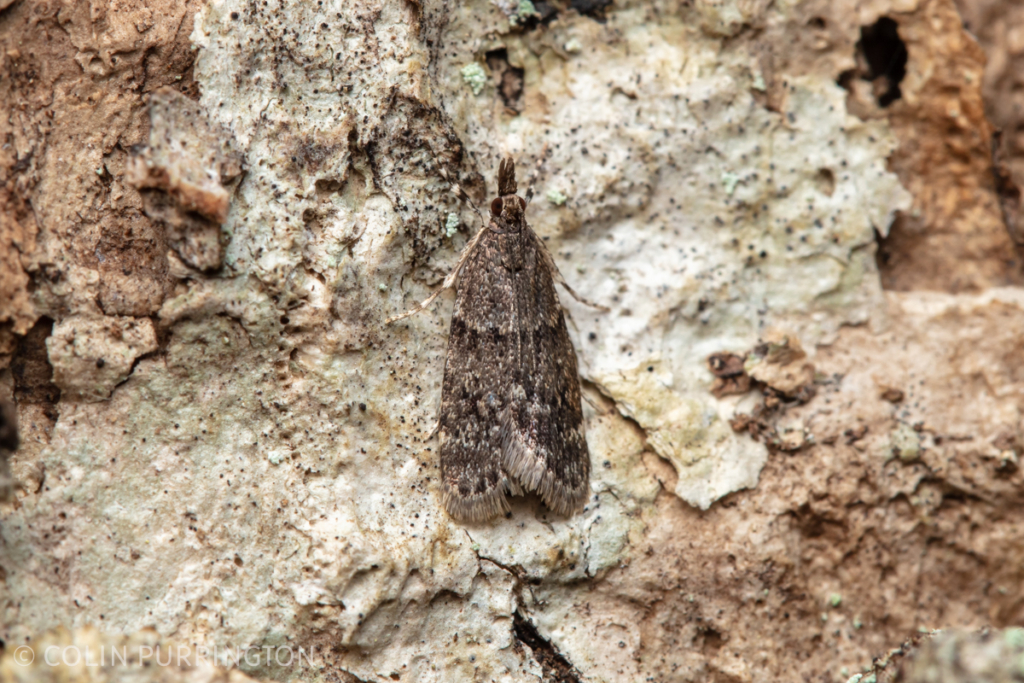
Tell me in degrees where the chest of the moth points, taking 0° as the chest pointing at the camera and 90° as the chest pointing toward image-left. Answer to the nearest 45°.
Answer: approximately 180°
